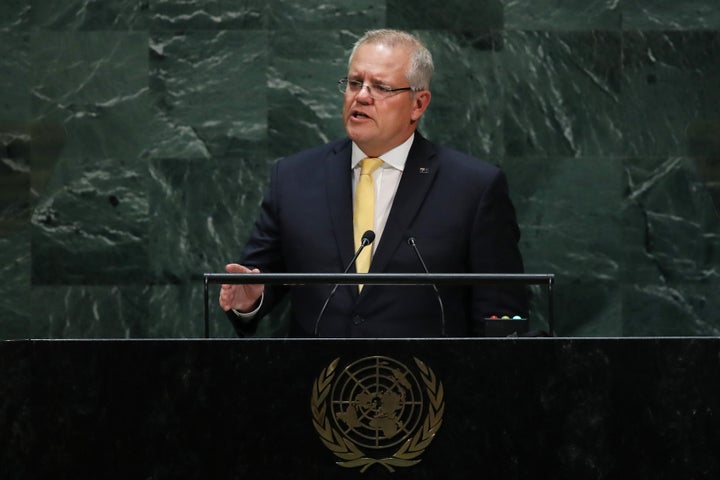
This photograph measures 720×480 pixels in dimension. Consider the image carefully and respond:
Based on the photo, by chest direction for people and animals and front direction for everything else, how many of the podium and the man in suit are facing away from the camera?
0

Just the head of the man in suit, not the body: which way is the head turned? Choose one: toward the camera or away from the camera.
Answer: toward the camera

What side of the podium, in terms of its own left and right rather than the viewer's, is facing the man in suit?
back

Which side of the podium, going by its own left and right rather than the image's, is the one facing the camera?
front

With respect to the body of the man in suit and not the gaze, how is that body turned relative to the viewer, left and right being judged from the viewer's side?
facing the viewer and to the left of the viewer
